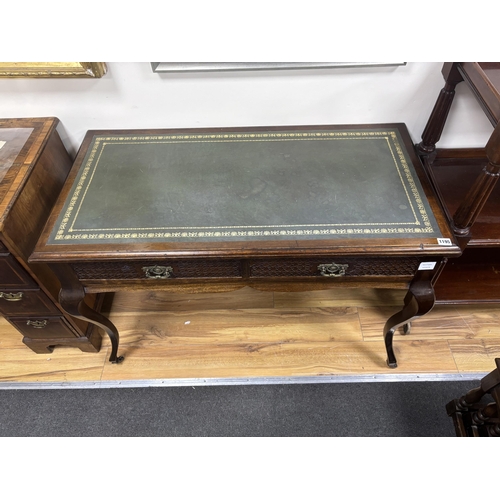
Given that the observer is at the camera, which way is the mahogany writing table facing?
facing the viewer

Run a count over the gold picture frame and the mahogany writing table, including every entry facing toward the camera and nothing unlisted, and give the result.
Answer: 2

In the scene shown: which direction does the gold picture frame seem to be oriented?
toward the camera

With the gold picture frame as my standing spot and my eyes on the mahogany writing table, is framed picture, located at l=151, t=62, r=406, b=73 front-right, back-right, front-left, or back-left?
front-left

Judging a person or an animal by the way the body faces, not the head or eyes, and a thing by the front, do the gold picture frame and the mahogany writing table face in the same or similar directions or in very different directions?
same or similar directions
